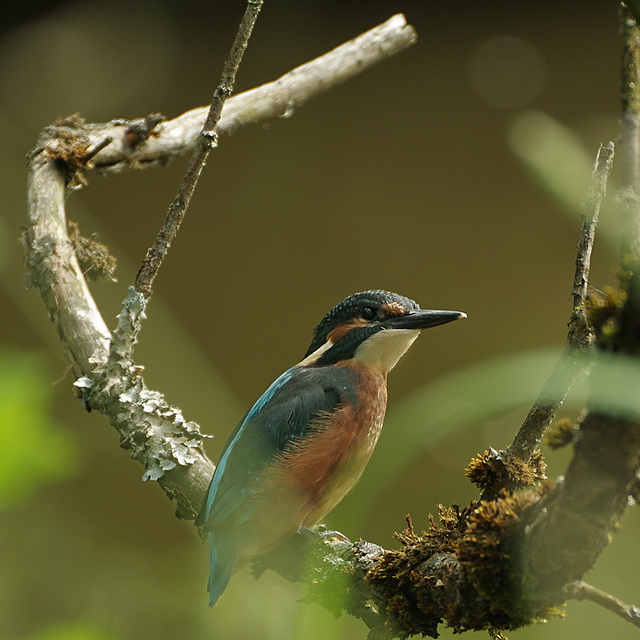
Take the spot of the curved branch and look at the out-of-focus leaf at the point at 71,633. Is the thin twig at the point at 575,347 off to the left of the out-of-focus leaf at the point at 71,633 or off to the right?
left

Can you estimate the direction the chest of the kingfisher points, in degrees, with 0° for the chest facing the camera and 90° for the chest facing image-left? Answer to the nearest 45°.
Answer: approximately 270°

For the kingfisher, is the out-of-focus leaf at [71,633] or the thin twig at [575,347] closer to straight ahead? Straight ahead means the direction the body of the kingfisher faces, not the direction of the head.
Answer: the thin twig
